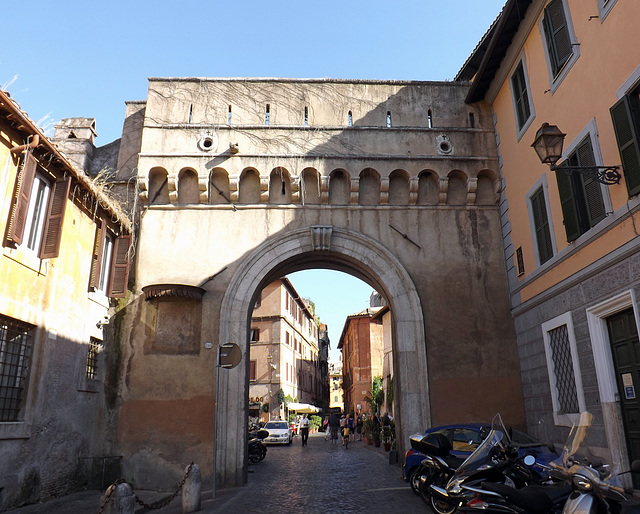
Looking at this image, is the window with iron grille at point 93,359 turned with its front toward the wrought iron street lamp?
yes

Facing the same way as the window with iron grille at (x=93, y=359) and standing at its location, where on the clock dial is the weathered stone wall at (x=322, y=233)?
The weathered stone wall is roughly at 11 o'clock from the window with iron grille.

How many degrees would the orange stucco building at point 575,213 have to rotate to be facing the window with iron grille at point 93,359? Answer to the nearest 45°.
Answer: approximately 45° to its right

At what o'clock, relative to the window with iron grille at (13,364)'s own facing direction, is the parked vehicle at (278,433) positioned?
The parked vehicle is roughly at 9 o'clock from the window with iron grille.

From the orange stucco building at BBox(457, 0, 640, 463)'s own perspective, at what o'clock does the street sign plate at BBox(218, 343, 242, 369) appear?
The street sign plate is roughly at 1 o'clock from the orange stucco building.

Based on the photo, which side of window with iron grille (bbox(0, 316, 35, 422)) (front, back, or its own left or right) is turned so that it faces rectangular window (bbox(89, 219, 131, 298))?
left

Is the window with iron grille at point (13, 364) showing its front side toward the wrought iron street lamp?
yes

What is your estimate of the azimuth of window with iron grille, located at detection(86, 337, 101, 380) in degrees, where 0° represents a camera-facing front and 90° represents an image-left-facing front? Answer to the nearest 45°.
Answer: approximately 315°
